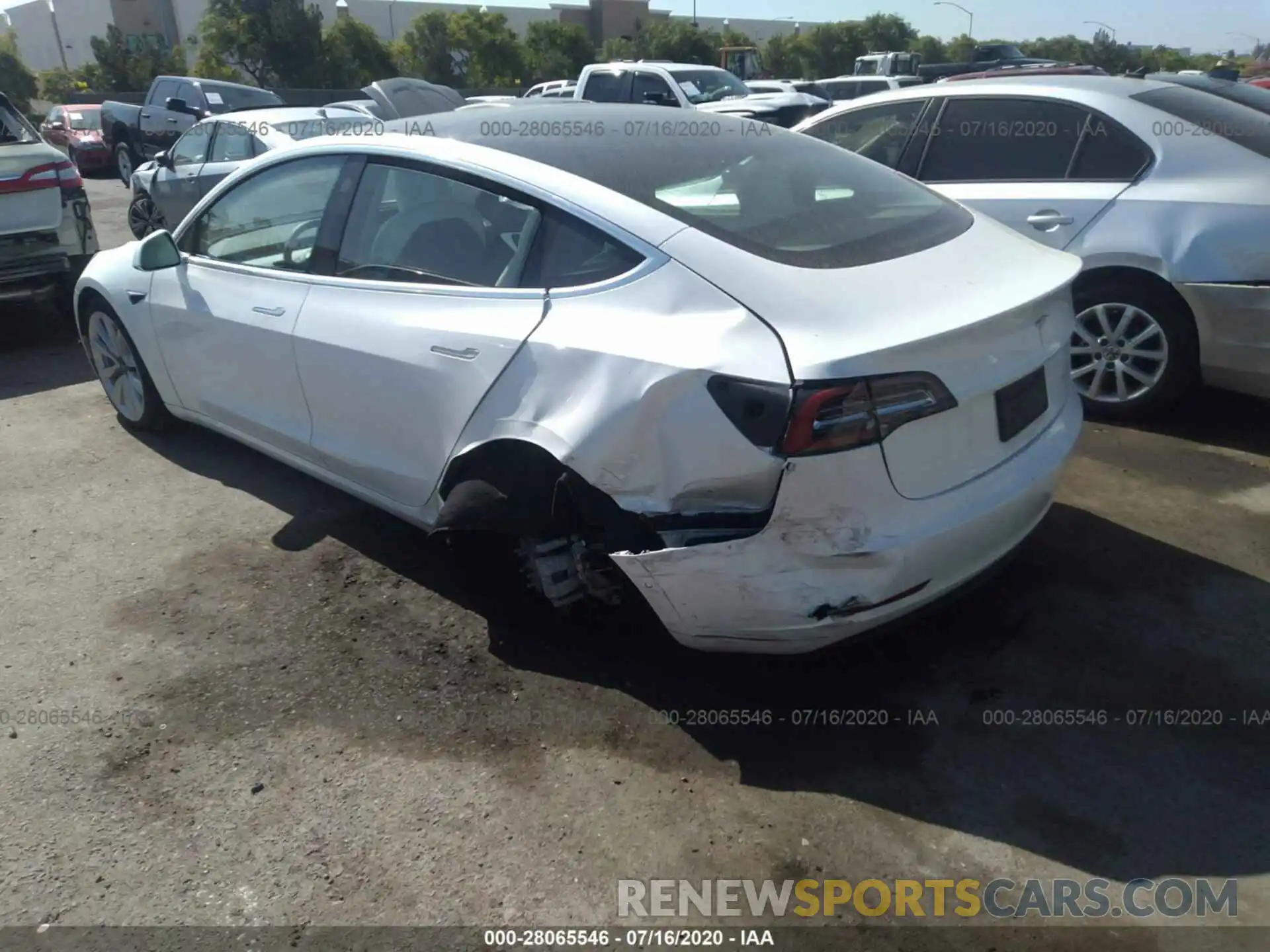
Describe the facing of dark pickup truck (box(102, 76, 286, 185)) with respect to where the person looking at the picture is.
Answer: facing the viewer and to the right of the viewer

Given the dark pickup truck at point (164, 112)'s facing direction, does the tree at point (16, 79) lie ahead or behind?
behind

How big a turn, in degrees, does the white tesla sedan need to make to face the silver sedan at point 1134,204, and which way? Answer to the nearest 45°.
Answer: approximately 90° to its right

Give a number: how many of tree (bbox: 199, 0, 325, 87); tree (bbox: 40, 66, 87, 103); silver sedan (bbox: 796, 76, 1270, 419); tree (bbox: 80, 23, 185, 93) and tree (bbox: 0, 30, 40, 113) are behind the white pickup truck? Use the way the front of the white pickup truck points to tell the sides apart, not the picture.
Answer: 4

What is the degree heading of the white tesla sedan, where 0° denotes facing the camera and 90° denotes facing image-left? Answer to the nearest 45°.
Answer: approximately 135°

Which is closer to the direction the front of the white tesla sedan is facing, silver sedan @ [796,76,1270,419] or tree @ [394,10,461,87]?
the tree

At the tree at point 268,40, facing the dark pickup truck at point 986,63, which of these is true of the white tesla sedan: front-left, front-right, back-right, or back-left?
front-right

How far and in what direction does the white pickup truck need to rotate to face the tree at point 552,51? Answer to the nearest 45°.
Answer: approximately 135° to its left

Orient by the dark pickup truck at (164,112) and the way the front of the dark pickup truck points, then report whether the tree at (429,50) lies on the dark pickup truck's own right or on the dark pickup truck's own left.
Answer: on the dark pickup truck's own left

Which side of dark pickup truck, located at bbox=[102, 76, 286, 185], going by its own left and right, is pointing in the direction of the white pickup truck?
front

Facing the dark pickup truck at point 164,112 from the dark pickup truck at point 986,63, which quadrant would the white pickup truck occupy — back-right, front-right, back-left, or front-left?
front-left

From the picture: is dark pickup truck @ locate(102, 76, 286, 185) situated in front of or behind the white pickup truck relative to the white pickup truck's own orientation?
behind

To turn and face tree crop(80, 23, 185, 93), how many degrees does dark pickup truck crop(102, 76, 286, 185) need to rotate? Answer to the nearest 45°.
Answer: approximately 135° to its left

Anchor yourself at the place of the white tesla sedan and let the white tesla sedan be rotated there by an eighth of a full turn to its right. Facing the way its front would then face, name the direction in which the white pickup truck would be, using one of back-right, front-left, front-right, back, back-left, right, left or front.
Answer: front

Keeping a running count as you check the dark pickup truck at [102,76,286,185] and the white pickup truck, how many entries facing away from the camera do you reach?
0

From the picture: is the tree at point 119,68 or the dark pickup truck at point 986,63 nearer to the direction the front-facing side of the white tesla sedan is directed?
the tree
